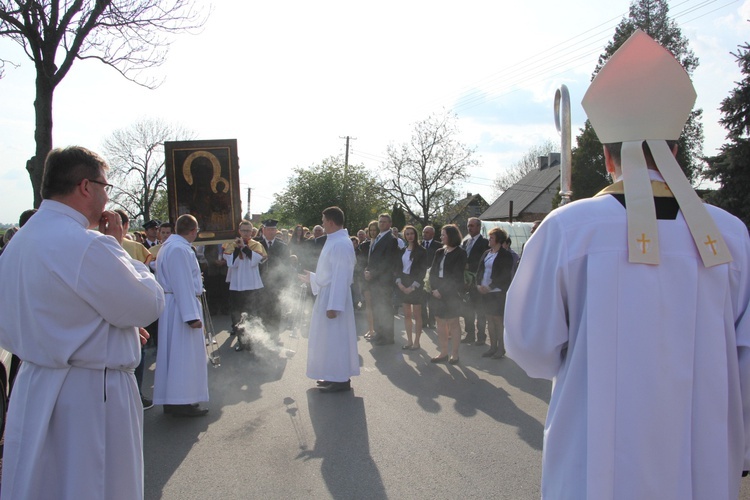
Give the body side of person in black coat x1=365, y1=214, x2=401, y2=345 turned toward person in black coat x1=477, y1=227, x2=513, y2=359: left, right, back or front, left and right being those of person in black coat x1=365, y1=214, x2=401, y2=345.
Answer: left

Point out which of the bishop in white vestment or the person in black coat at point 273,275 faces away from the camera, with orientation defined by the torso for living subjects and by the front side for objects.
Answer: the bishop in white vestment

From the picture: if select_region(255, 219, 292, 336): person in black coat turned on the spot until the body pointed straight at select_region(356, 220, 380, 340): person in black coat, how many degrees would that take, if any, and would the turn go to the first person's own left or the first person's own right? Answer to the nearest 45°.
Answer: approximately 90° to the first person's own left

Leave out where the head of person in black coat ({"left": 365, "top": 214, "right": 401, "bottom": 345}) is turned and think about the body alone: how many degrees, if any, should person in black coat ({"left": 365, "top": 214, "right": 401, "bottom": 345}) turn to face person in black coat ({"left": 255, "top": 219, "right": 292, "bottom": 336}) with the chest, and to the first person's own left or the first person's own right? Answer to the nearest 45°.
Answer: approximately 90° to the first person's own right

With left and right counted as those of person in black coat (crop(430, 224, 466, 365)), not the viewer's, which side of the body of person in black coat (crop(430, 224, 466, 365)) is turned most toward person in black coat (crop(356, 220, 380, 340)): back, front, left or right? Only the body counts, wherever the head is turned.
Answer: right

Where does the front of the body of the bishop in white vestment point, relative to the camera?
away from the camera

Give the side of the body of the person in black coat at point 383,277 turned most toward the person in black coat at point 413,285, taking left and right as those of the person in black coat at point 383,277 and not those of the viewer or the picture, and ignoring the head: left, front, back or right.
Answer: left

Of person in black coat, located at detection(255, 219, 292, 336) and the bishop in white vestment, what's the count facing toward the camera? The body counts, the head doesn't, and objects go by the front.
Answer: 1
